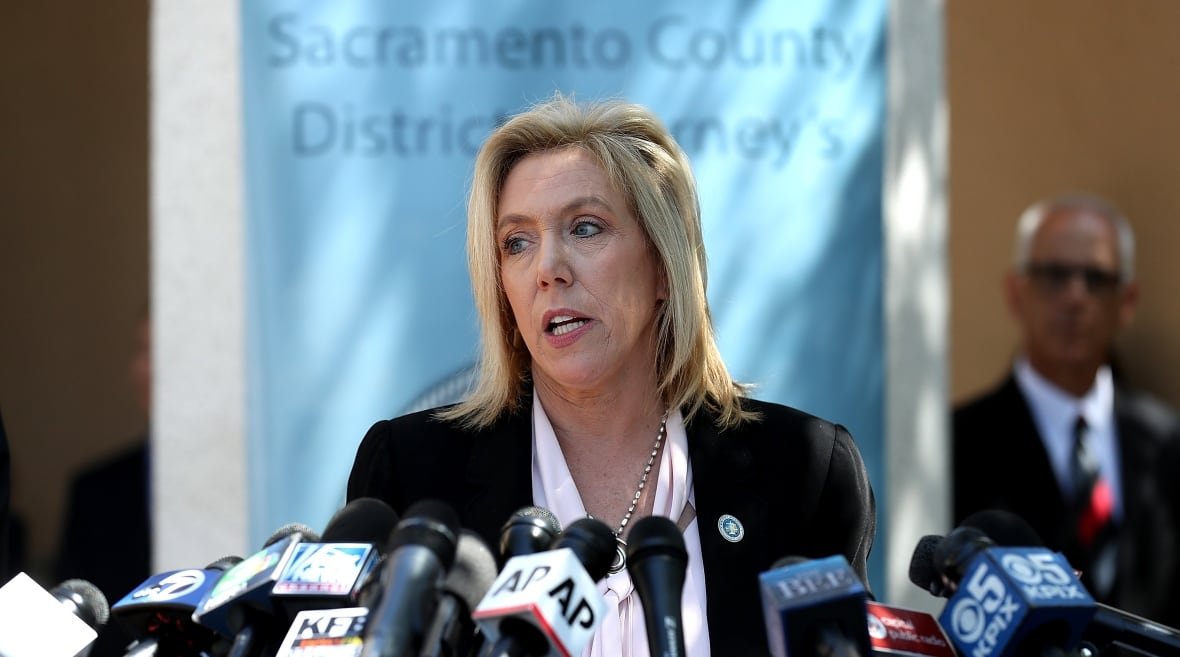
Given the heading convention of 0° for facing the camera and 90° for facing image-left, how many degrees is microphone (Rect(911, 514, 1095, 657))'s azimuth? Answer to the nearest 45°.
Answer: approximately 135°

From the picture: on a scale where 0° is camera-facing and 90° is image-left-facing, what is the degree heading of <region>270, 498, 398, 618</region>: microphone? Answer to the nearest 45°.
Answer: approximately 225°

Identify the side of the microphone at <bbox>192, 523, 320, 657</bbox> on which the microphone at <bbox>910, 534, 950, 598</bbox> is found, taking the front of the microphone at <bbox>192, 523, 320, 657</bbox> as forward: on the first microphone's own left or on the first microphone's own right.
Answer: on the first microphone's own right

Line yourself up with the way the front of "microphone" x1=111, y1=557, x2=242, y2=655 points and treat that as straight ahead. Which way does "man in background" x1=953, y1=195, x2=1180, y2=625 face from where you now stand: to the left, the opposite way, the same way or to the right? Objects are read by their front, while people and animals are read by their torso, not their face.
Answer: the opposite way
